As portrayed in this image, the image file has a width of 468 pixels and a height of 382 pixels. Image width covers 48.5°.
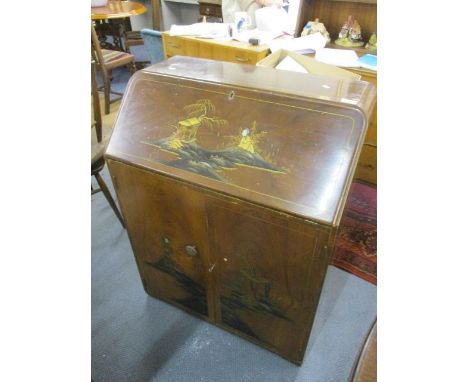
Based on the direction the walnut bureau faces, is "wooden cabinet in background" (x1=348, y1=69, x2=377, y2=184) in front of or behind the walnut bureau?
behind

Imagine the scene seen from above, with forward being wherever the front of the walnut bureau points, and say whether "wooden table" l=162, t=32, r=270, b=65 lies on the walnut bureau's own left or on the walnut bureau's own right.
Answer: on the walnut bureau's own right

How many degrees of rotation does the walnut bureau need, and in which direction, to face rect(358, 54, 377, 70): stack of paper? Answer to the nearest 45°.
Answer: approximately 180°

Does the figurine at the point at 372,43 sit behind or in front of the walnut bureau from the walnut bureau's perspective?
behind

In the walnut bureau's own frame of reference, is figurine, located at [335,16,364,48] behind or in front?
behind

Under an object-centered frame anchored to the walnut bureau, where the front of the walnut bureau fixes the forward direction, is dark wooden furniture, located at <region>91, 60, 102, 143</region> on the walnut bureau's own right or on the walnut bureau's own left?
on the walnut bureau's own right

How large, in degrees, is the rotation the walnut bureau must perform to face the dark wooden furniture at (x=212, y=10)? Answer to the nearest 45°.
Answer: approximately 135° to its right

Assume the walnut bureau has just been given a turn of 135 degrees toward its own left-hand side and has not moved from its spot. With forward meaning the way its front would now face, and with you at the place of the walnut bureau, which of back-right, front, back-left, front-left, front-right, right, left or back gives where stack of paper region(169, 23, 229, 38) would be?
left

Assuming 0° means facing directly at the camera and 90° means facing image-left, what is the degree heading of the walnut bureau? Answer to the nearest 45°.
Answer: approximately 45°
